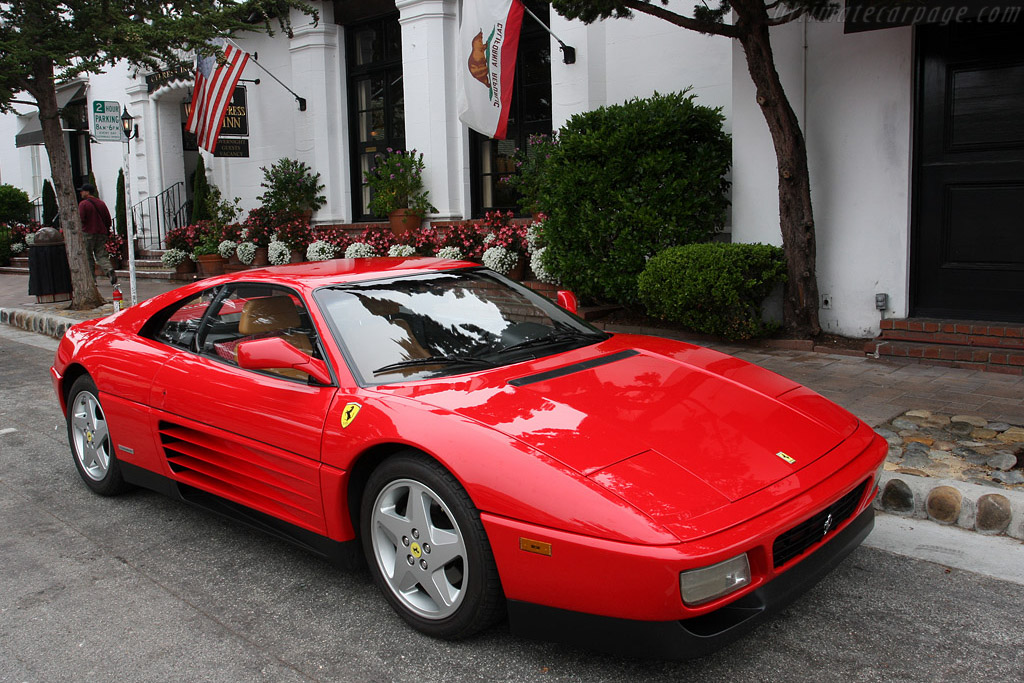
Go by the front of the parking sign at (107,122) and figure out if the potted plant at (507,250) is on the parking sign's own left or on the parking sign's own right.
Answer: on the parking sign's own left

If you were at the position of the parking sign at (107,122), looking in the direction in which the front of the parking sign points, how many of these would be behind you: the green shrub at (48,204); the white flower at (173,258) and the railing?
3

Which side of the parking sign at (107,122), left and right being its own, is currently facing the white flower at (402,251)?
left

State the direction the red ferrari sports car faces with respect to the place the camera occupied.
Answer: facing the viewer and to the right of the viewer

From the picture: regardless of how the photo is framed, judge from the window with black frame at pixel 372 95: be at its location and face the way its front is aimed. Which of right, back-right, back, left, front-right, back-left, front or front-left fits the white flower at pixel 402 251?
front-left

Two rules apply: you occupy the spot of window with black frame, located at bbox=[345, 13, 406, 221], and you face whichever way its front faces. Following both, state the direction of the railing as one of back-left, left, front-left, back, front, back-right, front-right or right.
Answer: right

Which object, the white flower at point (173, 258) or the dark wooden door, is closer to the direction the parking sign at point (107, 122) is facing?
the dark wooden door

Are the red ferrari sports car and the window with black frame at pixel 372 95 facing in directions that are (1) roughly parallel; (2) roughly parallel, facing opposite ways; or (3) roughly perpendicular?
roughly perpendicular

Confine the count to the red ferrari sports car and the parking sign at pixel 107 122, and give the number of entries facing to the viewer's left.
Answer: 0

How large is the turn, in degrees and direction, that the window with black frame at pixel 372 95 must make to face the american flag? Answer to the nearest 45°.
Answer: approximately 45° to its right

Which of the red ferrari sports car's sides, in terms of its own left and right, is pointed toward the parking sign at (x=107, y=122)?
back
